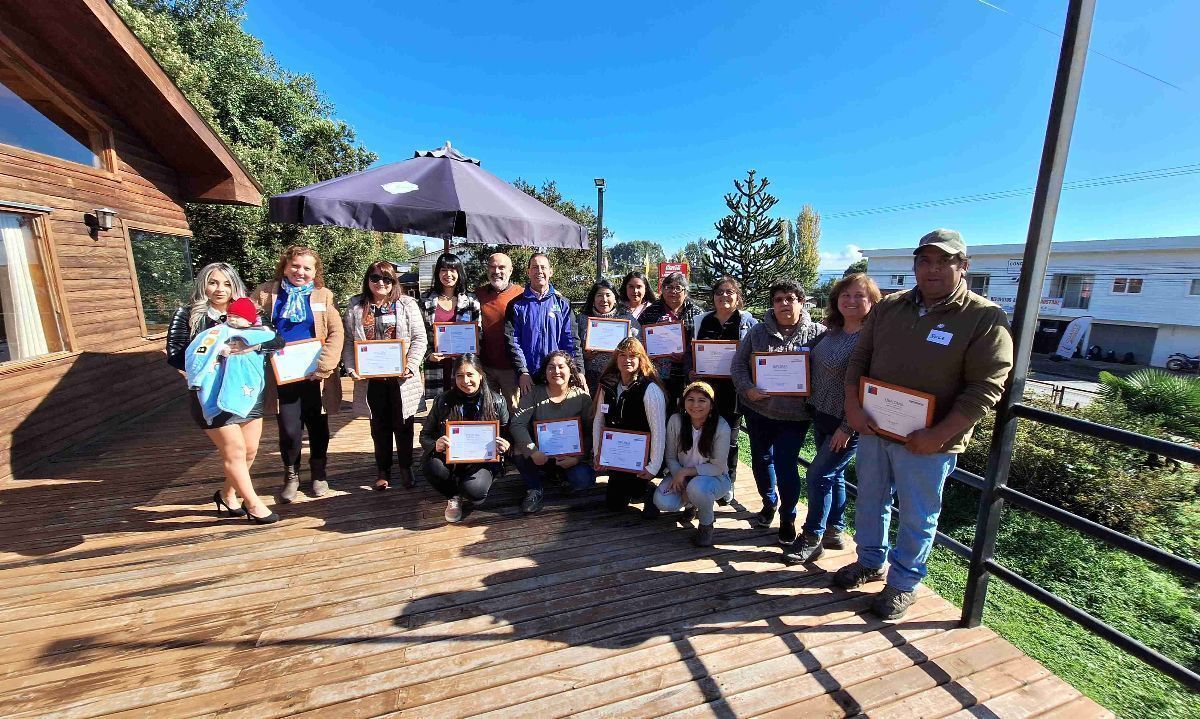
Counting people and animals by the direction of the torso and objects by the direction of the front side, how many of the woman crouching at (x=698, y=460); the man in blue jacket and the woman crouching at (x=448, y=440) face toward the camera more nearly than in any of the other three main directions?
3

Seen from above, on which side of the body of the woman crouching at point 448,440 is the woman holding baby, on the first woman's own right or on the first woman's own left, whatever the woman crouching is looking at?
on the first woman's own right

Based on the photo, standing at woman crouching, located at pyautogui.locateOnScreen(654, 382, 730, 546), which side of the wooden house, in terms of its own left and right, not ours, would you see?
front

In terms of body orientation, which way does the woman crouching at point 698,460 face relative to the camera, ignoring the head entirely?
toward the camera

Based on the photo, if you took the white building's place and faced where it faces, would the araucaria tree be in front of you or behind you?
in front

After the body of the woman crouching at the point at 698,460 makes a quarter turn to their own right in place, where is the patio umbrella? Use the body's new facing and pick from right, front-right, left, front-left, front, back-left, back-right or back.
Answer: front

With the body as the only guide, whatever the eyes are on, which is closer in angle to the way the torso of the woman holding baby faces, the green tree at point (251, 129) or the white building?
the white building

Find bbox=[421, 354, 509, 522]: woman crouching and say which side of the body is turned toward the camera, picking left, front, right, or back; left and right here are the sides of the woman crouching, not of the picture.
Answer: front
